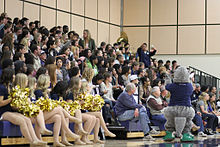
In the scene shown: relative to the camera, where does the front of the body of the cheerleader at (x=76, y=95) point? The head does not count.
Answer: to the viewer's right

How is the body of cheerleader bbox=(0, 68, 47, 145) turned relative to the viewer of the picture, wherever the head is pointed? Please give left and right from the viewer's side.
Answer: facing to the right of the viewer

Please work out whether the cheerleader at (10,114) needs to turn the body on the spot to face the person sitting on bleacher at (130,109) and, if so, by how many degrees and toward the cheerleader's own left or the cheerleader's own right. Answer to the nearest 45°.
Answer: approximately 45° to the cheerleader's own left

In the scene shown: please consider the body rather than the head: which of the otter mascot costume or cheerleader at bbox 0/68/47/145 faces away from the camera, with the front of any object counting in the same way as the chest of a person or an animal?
the otter mascot costume

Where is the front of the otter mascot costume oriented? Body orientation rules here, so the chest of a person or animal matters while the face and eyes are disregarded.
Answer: away from the camera

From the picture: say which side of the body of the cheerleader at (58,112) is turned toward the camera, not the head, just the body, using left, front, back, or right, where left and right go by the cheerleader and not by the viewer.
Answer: right

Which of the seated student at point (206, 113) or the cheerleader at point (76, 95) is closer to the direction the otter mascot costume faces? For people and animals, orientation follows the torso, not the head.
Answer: the seated student
